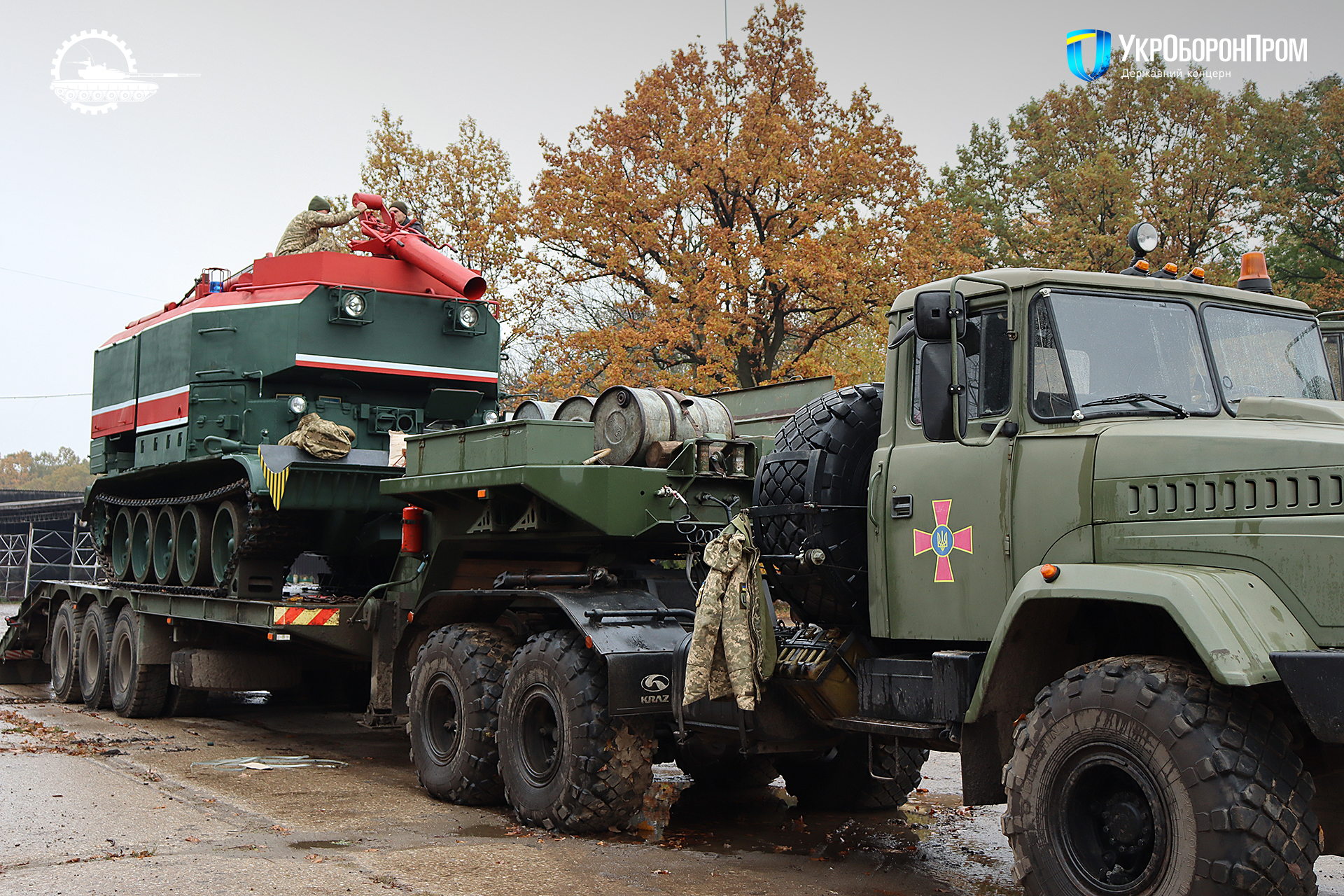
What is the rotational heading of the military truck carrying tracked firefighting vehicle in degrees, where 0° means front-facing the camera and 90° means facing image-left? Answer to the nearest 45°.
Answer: approximately 315°

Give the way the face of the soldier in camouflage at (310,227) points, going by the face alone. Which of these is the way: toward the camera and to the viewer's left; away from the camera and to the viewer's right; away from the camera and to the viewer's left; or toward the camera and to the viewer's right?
away from the camera and to the viewer's right

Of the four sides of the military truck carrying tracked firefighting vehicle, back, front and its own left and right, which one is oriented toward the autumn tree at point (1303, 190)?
left

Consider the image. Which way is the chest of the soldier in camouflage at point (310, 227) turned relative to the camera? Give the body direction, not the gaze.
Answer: to the viewer's right

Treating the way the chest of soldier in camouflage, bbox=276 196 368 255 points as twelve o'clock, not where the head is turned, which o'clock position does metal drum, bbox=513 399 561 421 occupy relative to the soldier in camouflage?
The metal drum is roughly at 2 o'clock from the soldier in camouflage.

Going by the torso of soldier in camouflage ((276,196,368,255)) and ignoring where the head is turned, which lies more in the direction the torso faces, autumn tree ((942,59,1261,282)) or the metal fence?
the autumn tree

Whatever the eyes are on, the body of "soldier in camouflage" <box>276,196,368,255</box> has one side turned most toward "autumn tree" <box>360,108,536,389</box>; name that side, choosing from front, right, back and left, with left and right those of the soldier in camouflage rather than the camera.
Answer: left
